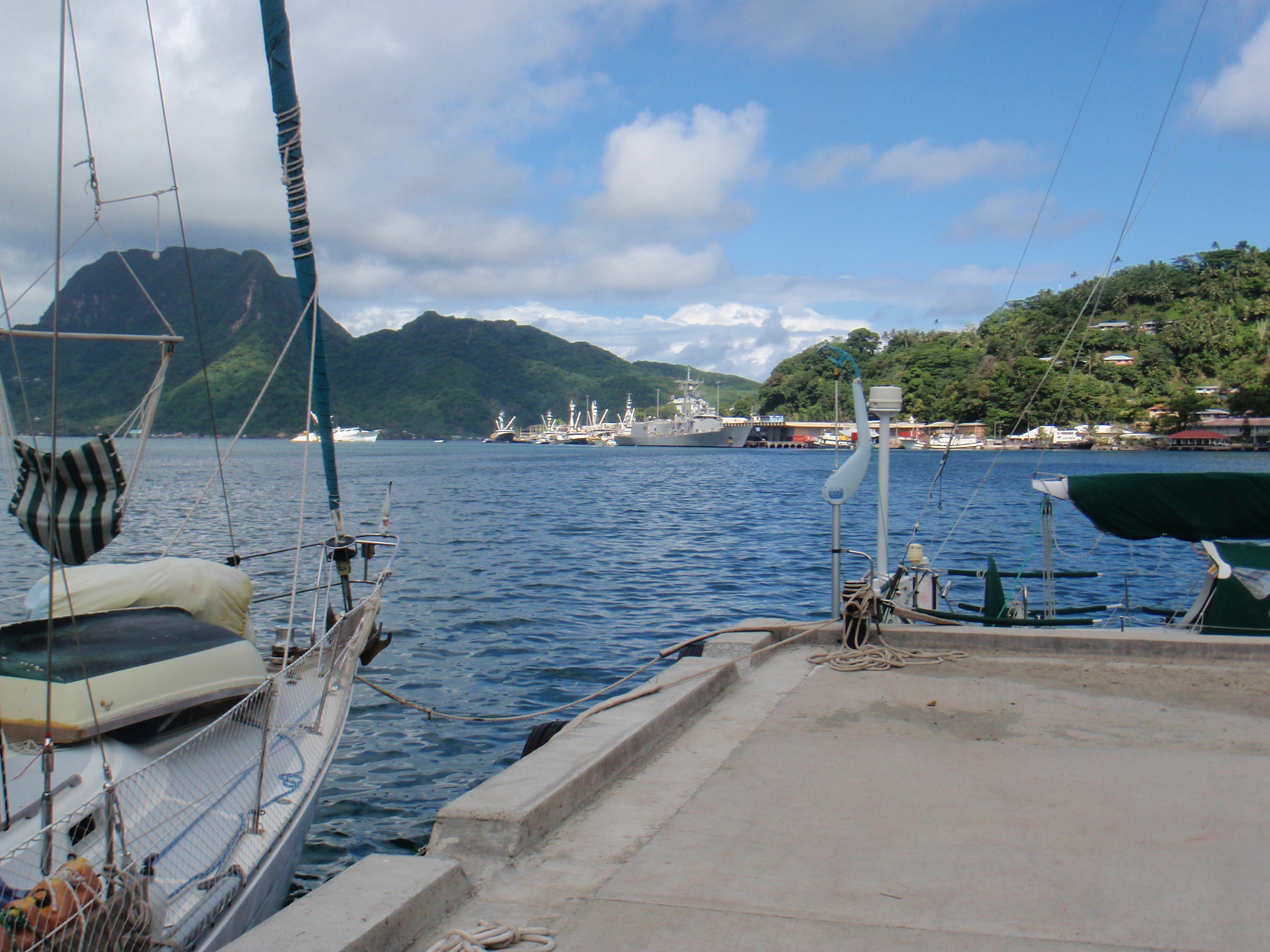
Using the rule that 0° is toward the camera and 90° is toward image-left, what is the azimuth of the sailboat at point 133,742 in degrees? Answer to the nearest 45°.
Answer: approximately 225°

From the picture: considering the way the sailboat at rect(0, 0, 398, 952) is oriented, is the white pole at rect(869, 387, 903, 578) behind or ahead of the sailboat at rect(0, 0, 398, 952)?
ahead

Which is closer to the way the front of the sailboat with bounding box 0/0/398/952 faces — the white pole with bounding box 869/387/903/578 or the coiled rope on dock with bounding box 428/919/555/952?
the white pole

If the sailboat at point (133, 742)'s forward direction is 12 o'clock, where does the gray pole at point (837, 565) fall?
The gray pole is roughly at 1 o'clock from the sailboat.

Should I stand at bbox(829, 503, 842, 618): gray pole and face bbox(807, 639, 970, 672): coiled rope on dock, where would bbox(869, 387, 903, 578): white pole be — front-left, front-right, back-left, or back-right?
back-left

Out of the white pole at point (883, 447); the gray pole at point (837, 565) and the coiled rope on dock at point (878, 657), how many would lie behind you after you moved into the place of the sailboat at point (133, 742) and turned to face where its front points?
0

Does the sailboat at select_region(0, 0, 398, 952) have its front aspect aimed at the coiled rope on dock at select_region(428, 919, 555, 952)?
no

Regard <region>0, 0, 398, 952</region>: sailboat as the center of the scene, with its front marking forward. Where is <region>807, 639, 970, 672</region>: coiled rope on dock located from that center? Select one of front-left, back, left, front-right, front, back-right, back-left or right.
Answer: front-right
